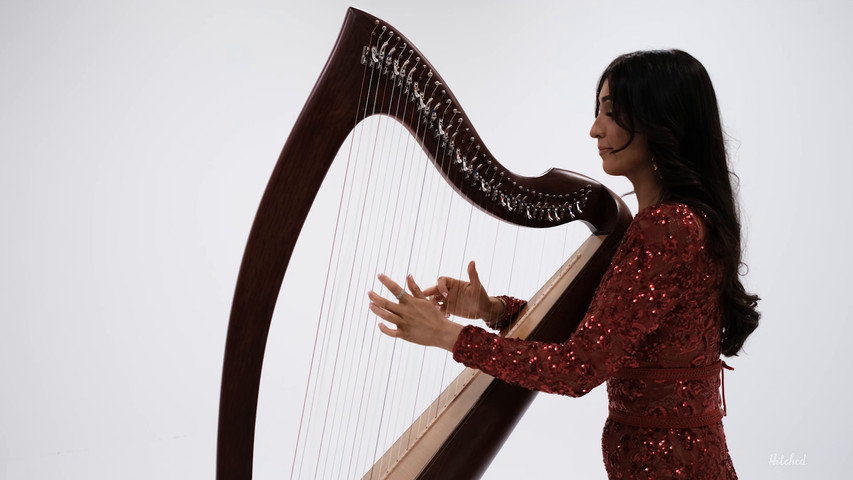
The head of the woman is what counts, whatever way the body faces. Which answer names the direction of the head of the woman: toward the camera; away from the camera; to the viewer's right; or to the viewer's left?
to the viewer's left

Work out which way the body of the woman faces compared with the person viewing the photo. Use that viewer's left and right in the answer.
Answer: facing to the left of the viewer

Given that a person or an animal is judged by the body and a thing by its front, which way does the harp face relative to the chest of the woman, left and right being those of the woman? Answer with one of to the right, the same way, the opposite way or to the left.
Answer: the same way

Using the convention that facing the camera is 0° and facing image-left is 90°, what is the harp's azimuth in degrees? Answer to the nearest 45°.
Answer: approximately 90°
